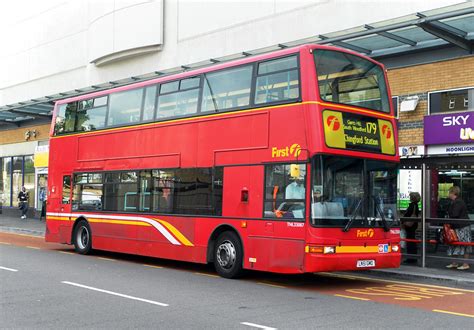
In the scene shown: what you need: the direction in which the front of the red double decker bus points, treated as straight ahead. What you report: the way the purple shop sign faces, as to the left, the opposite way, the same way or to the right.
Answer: to the right

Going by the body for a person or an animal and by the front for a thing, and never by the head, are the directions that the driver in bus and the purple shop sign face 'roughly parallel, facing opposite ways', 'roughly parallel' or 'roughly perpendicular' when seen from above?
roughly perpendicular

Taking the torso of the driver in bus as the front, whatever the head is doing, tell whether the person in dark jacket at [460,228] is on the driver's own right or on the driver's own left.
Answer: on the driver's own left

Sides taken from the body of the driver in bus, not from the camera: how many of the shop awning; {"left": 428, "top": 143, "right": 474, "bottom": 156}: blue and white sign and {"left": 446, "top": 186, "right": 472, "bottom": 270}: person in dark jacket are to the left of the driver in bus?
3

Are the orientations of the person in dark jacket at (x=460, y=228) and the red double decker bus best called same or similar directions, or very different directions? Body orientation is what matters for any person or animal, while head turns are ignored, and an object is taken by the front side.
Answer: very different directions

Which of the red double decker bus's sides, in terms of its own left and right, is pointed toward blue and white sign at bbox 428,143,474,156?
left

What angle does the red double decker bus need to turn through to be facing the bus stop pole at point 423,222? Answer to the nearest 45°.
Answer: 0° — it already faces it
